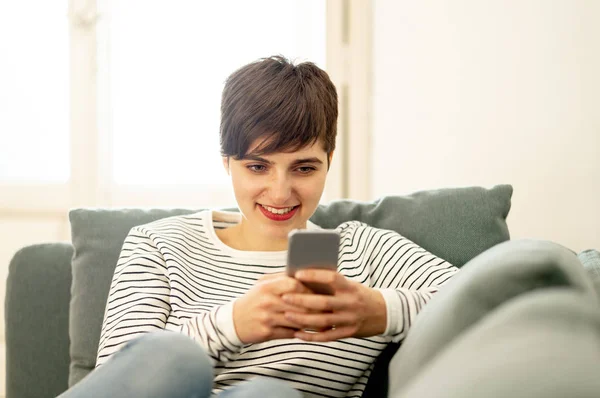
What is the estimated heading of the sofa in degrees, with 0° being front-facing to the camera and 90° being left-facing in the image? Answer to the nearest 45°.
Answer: approximately 0°
